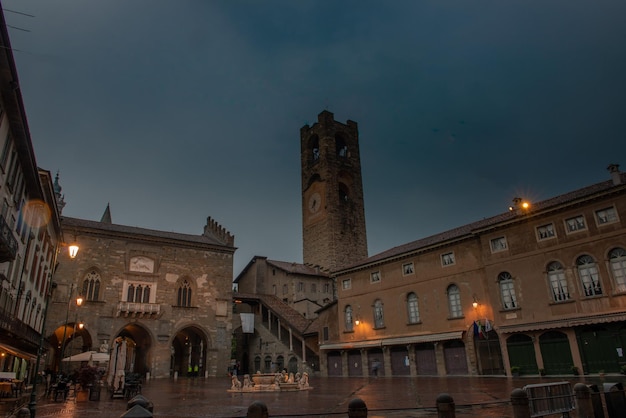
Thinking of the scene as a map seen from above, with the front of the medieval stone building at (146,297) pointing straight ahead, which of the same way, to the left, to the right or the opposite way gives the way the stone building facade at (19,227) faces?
to the left

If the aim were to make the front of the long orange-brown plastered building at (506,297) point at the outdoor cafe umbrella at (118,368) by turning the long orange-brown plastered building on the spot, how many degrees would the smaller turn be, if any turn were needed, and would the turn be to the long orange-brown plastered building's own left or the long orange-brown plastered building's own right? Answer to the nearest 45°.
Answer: approximately 45° to the long orange-brown plastered building's own right

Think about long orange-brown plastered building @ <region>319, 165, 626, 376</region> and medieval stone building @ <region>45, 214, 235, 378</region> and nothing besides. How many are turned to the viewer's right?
0

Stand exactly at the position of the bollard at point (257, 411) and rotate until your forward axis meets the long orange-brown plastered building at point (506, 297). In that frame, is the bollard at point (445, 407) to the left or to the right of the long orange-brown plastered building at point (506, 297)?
right

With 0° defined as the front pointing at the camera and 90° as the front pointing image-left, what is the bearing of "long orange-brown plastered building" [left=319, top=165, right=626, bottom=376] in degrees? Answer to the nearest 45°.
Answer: approximately 45°

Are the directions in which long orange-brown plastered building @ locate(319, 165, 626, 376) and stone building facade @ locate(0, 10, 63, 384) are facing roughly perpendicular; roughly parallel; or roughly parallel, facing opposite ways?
roughly parallel, facing opposite ways

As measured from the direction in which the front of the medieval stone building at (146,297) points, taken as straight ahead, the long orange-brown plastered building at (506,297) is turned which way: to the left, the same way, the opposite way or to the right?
to the right

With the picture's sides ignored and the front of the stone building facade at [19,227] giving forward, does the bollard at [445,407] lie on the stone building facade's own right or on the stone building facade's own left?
on the stone building facade's own right

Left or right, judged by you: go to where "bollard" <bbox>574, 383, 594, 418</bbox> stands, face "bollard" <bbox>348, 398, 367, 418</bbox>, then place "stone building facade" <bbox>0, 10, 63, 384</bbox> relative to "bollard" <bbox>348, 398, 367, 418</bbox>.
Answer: right

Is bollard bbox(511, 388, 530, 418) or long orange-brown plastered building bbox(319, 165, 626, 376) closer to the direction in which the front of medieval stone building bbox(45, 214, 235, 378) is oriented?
the bollard

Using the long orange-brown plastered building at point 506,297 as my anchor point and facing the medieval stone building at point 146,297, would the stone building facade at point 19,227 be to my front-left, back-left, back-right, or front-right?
front-left

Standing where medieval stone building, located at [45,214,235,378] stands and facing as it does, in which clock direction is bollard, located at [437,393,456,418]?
The bollard is roughly at 12 o'clock from the medieval stone building.

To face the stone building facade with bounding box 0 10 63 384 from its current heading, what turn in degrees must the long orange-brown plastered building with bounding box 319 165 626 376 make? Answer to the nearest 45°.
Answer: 0° — it already faces it

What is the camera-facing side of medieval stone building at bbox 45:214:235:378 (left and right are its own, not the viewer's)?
front

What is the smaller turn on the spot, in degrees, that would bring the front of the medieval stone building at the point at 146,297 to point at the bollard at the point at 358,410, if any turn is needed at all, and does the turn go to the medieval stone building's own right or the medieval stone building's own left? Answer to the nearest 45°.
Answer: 0° — it already faces it

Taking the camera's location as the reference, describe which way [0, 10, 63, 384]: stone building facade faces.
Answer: facing to the right of the viewer

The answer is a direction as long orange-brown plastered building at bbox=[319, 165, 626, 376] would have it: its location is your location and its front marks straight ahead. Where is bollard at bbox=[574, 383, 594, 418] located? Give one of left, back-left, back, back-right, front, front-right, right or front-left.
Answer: front-left

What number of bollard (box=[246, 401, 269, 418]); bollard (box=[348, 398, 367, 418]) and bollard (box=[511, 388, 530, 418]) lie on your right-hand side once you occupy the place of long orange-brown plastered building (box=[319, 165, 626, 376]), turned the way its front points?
0

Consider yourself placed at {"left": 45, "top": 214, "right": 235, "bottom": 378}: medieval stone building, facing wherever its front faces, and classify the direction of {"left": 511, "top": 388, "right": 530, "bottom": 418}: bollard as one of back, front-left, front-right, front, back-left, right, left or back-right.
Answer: front

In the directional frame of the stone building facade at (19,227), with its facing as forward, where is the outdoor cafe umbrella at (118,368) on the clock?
The outdoor cafe umbrella is roughly at 10 o'clock from the stone building facade.
